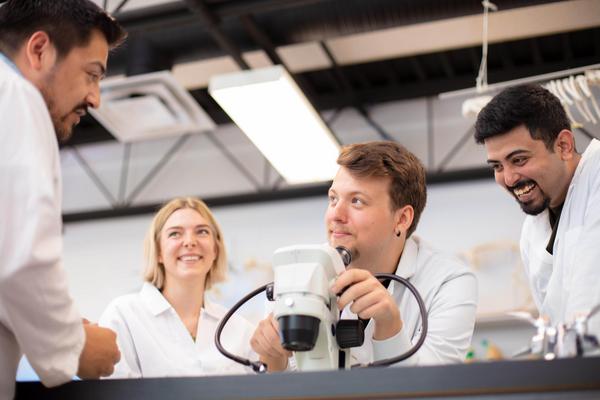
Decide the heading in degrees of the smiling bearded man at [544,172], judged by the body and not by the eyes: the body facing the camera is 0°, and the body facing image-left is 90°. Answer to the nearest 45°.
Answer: approximately 45°

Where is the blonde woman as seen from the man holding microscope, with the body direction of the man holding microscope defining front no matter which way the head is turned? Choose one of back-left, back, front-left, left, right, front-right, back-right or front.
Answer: right

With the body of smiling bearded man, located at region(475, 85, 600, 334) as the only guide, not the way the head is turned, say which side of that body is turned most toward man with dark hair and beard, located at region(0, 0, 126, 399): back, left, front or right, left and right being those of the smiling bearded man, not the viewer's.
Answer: front

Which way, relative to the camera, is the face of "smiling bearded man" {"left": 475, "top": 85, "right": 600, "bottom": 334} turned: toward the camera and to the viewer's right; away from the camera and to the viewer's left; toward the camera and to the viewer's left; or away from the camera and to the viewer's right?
toward the camera and to the viewer's left

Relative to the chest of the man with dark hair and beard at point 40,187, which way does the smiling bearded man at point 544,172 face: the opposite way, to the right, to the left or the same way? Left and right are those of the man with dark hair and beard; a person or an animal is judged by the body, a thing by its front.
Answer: the opposite way

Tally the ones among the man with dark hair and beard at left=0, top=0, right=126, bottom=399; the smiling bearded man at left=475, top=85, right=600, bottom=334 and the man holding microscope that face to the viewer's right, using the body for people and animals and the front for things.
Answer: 1

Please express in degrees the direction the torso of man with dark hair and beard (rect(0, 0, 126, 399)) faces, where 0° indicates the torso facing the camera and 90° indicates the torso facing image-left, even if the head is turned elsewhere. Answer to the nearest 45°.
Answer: approximately 270°

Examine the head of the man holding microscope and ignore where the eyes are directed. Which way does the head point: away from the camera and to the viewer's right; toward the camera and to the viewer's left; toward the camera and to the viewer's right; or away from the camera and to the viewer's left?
toward the camera and to the viewer's left

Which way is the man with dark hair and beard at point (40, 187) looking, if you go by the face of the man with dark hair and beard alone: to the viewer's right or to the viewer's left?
to the viewer's right
